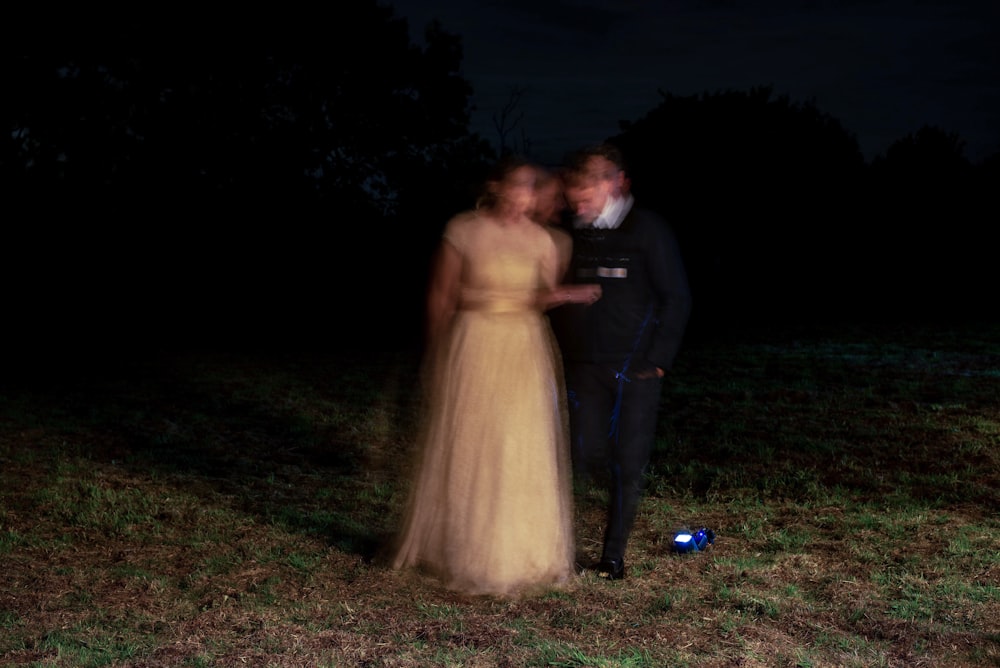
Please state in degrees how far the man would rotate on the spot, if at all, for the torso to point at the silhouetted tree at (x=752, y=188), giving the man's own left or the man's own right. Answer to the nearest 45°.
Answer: approximately 135° to the man's own right

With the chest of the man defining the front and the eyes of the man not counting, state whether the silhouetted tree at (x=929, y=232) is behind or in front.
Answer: behind

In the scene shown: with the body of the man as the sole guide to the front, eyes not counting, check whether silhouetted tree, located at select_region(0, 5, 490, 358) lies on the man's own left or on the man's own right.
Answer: on the man's own right

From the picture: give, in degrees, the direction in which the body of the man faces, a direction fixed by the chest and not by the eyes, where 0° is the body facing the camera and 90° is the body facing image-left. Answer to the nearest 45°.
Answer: approximately 45°
